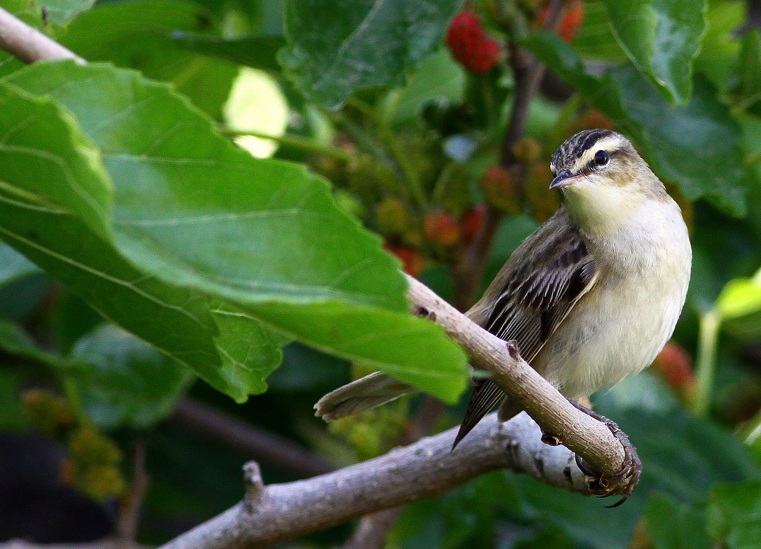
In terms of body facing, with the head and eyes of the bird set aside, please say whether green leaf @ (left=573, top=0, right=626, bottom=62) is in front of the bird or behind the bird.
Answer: behind

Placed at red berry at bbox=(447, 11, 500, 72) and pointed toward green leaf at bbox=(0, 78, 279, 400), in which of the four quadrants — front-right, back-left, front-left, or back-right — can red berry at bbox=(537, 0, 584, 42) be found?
back-left

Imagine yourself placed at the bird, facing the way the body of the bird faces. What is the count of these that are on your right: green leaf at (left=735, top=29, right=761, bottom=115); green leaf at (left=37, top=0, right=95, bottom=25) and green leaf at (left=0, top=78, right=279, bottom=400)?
2

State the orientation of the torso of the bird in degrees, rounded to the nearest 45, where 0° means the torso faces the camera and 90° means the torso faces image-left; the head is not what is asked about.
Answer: approximately 315°

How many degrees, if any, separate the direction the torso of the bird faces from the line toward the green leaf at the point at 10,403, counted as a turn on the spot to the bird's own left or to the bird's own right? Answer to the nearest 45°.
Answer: approximately 135° to the bird's own right

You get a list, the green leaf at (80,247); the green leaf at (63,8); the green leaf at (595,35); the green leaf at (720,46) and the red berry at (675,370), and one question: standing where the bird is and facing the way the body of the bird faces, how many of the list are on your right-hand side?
2

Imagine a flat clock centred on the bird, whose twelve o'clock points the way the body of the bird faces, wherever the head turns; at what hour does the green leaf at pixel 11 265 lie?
The green leaf is roughly at 4 o'clock from the bird.

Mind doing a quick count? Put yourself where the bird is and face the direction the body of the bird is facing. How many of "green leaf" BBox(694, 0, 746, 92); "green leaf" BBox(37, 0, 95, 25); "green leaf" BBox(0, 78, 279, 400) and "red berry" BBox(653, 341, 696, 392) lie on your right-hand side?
2
